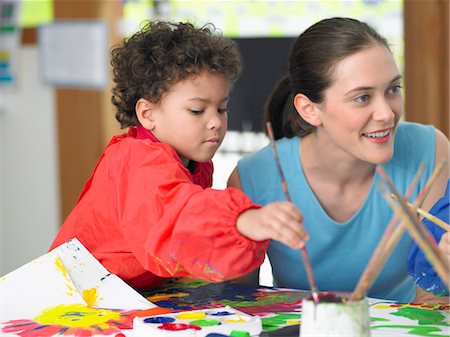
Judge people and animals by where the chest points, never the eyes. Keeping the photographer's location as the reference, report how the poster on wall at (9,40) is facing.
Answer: facing the viewer

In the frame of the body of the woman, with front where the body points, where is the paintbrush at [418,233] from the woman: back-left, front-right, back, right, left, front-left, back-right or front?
front

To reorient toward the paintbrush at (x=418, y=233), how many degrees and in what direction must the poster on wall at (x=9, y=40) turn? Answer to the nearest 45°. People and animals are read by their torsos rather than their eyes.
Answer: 0° — it already faces it

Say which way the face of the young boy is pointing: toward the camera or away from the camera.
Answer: toward the camera

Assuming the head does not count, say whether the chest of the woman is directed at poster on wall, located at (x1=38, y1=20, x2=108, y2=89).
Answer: no

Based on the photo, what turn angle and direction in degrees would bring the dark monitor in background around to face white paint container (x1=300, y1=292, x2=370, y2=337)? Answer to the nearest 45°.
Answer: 0° — it already faces it

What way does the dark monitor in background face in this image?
toward the camera

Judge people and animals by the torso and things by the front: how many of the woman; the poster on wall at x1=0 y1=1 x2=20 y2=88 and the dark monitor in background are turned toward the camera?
3

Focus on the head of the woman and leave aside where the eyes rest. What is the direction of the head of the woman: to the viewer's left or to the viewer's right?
to the viewer's right

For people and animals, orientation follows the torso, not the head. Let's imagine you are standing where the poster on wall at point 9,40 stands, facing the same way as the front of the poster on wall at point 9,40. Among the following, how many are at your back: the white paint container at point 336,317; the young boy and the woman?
0

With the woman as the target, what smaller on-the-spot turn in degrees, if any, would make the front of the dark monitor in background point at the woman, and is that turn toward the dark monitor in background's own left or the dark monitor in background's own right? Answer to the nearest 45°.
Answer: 0° — it already faces them

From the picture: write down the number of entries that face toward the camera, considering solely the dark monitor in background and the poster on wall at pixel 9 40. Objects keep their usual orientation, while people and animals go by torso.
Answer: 2

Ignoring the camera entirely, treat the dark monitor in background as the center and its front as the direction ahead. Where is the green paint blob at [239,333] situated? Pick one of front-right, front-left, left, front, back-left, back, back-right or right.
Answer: front

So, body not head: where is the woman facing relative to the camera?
toward the camera

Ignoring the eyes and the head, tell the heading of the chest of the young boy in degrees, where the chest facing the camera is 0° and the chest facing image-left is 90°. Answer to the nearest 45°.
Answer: approximately 315°

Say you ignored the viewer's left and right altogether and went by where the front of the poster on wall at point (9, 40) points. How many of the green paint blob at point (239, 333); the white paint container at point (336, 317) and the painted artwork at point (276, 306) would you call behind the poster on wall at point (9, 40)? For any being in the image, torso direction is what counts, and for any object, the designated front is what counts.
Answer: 0
